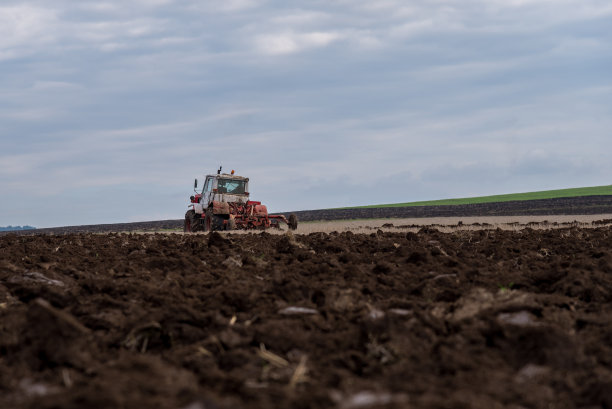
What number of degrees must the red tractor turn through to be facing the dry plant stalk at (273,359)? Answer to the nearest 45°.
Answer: approximately 135° to its left

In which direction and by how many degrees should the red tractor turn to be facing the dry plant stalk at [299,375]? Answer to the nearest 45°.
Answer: approximately 135° to its left

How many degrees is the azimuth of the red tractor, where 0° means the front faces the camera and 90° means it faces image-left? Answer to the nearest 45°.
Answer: approximately 135°
